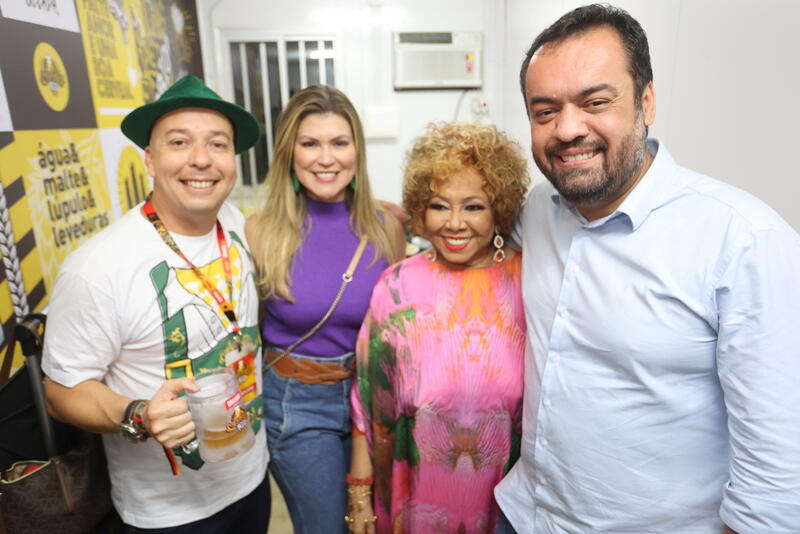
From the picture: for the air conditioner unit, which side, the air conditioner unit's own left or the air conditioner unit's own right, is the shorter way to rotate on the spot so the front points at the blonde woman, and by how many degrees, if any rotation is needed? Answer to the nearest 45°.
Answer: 0° — it already faces them

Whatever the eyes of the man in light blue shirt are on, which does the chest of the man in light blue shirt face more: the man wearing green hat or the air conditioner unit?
the man wearing green hat

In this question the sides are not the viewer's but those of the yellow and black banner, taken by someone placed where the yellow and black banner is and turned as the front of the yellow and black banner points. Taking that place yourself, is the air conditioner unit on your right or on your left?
on your left

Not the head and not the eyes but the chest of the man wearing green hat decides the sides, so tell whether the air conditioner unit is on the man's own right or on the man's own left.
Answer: on the man's own left

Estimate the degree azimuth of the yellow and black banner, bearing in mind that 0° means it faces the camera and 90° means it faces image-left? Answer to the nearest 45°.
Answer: approximately 315°

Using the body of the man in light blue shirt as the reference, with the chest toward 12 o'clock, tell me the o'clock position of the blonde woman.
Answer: The blonde woman is roughly at 2 o'clock from the man in light blue shirt.

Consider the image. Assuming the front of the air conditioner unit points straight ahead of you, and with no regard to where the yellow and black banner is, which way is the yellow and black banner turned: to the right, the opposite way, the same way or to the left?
to the left

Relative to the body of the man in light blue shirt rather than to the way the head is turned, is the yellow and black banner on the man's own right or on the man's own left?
on the man's own right
